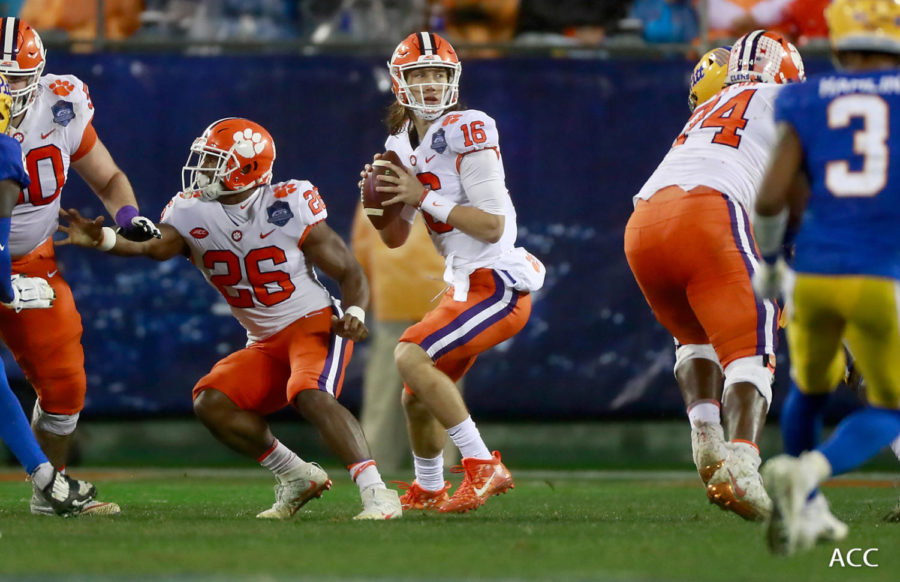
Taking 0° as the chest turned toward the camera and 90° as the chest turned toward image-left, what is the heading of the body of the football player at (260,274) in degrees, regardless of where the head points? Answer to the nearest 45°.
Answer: approximately 45°

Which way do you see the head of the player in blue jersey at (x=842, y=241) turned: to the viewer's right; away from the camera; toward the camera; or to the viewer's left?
away from the camera

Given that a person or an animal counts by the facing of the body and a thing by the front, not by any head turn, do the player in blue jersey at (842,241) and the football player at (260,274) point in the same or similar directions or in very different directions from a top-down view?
very different directions

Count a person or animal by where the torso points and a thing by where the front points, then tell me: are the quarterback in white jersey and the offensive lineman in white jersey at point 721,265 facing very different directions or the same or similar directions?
very different directions

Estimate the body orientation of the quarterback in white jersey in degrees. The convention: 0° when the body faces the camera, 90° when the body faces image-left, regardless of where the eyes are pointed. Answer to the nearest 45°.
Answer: approximately 45°

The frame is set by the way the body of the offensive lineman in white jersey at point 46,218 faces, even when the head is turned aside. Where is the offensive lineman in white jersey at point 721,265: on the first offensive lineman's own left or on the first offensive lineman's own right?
on the first offensive lineman's own left

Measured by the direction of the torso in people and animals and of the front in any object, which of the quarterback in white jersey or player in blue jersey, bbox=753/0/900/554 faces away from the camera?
the player in blue jersey

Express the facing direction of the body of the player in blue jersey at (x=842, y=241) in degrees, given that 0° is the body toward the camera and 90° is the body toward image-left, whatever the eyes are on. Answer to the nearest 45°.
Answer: approximately 180°

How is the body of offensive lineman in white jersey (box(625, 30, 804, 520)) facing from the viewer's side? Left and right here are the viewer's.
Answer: facing away from the viewer and to the right of the viewer

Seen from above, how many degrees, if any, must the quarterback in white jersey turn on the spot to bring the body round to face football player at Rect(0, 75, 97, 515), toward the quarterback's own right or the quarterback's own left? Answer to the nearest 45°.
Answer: approximately 45° to the quarterback's own right

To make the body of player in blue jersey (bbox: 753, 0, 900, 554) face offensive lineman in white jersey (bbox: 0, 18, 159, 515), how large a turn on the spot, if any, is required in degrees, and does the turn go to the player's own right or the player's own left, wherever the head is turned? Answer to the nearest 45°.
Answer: approximately 90° to the player's own left

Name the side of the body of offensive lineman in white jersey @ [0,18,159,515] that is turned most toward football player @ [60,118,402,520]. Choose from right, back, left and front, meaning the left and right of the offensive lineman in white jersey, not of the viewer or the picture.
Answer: left

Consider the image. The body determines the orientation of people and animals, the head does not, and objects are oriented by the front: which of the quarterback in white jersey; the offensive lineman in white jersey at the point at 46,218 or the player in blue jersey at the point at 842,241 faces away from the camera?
the player in blue jersey
